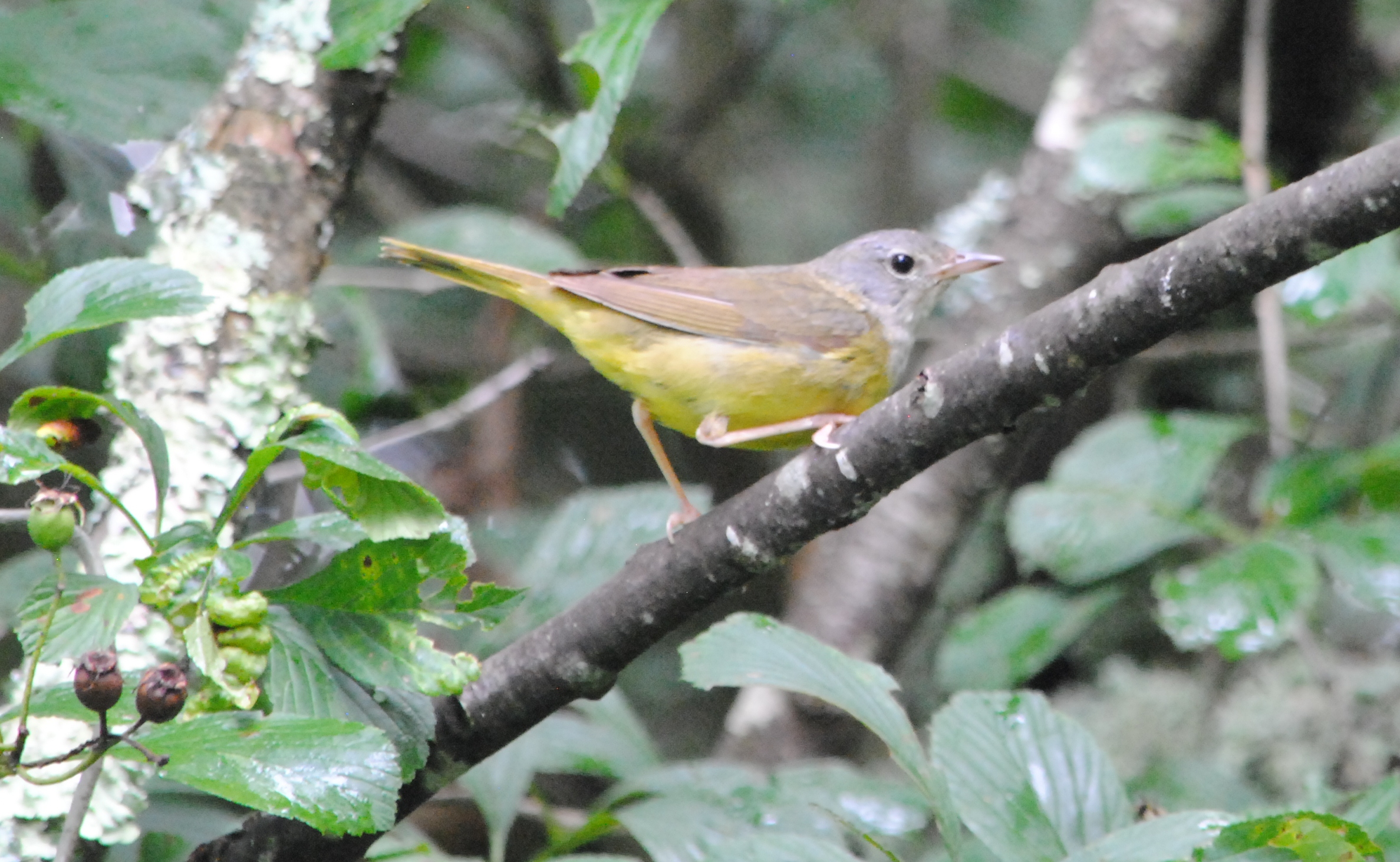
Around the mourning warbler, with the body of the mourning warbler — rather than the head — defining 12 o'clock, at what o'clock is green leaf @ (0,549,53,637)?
The green leaf is roughly at 5 o'clock from the mourning warbler.

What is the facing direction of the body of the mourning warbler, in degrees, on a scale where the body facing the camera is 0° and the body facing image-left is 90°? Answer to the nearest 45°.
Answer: approximately 270°

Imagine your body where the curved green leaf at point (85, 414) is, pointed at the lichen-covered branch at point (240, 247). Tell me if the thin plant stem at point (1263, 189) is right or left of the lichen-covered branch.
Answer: right

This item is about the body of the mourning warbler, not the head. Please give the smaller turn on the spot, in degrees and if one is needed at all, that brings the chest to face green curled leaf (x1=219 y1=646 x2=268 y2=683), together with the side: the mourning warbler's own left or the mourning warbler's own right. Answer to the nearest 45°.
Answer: approximately 180°

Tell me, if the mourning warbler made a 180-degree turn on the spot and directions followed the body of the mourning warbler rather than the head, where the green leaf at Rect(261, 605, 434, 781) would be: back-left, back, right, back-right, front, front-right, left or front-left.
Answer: front

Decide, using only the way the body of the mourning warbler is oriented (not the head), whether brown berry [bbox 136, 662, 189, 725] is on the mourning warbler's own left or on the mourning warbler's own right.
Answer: on the mourning warbler's own right

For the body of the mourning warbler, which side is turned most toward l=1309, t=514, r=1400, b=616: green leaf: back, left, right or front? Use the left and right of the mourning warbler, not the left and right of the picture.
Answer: front

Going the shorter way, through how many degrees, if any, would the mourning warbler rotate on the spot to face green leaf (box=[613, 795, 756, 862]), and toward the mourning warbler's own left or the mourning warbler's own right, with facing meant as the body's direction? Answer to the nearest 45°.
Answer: approximately 90° to the mourning warbler's own right

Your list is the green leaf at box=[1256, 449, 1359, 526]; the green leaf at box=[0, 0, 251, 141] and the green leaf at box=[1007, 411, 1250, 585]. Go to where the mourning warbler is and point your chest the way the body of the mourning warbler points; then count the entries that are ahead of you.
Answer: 2
